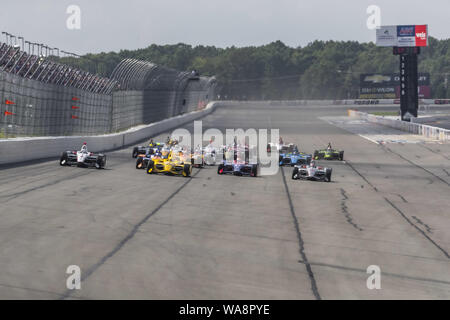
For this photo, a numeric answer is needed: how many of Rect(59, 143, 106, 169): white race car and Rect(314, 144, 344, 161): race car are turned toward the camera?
2

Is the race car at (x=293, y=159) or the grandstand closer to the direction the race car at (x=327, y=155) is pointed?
the race car

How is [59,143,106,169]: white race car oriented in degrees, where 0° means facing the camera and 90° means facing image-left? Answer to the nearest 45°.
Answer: approximately 0°

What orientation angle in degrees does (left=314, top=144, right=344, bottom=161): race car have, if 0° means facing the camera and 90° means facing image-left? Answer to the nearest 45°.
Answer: approximately 0°

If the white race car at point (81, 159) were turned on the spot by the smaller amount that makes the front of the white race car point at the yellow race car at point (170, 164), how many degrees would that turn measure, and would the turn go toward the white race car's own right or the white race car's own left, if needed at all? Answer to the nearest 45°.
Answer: approximately 45° to the white race car's own left

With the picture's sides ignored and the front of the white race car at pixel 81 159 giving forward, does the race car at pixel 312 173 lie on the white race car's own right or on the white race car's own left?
on the white race car's own left

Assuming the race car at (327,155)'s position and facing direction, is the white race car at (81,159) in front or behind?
in front

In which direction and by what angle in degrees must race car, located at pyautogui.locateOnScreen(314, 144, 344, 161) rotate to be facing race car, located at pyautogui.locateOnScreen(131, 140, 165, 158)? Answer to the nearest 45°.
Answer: approximately 45° to its right
